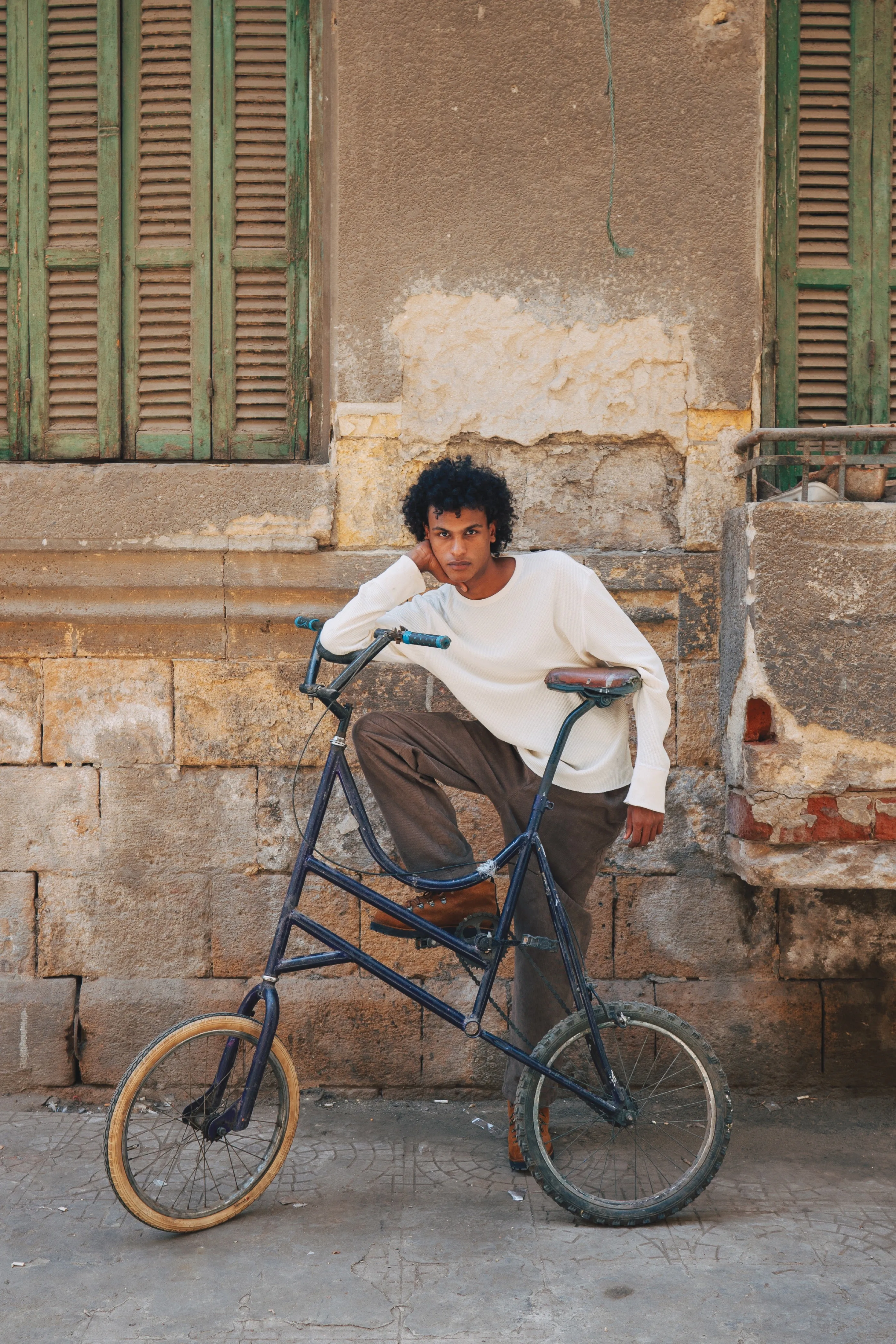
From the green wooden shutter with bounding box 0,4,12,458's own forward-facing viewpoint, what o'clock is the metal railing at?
The metal railing is roughly at 10 o'clock from the green wooden shutter.

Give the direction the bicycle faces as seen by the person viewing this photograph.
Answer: facing to the left of the viewer

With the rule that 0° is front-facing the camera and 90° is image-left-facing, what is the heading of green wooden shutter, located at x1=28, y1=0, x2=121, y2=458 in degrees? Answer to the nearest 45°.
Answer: approximately 0°

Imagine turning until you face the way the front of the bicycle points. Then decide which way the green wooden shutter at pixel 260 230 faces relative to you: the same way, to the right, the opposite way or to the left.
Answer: to the left

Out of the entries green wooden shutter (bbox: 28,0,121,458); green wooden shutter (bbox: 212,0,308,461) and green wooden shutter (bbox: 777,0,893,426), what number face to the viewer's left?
0

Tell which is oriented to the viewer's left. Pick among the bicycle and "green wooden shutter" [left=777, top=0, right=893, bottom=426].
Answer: the bicycle

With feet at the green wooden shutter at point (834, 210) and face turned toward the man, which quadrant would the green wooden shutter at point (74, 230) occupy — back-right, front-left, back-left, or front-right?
front-right

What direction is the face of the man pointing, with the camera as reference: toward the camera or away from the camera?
toward the camera

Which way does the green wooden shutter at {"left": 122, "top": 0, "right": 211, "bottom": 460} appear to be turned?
toward the camera

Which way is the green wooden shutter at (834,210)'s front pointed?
toward the camera

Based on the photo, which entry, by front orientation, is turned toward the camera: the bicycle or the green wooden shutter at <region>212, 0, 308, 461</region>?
the green wooden shutter
